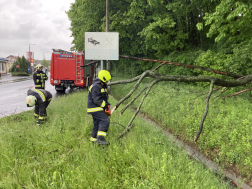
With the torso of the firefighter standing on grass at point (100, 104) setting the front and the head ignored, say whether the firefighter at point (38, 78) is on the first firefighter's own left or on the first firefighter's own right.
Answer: on the first firefighter's own left

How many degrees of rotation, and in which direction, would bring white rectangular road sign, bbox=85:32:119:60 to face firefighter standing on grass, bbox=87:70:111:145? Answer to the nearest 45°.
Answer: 0° — it already faces them

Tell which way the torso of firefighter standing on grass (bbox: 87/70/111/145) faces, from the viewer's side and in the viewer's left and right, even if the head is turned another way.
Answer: facing to the right of the viewer

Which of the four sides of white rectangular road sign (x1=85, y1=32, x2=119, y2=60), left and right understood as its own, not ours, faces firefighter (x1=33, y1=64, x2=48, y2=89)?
right

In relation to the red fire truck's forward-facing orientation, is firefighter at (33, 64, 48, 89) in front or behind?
behind
